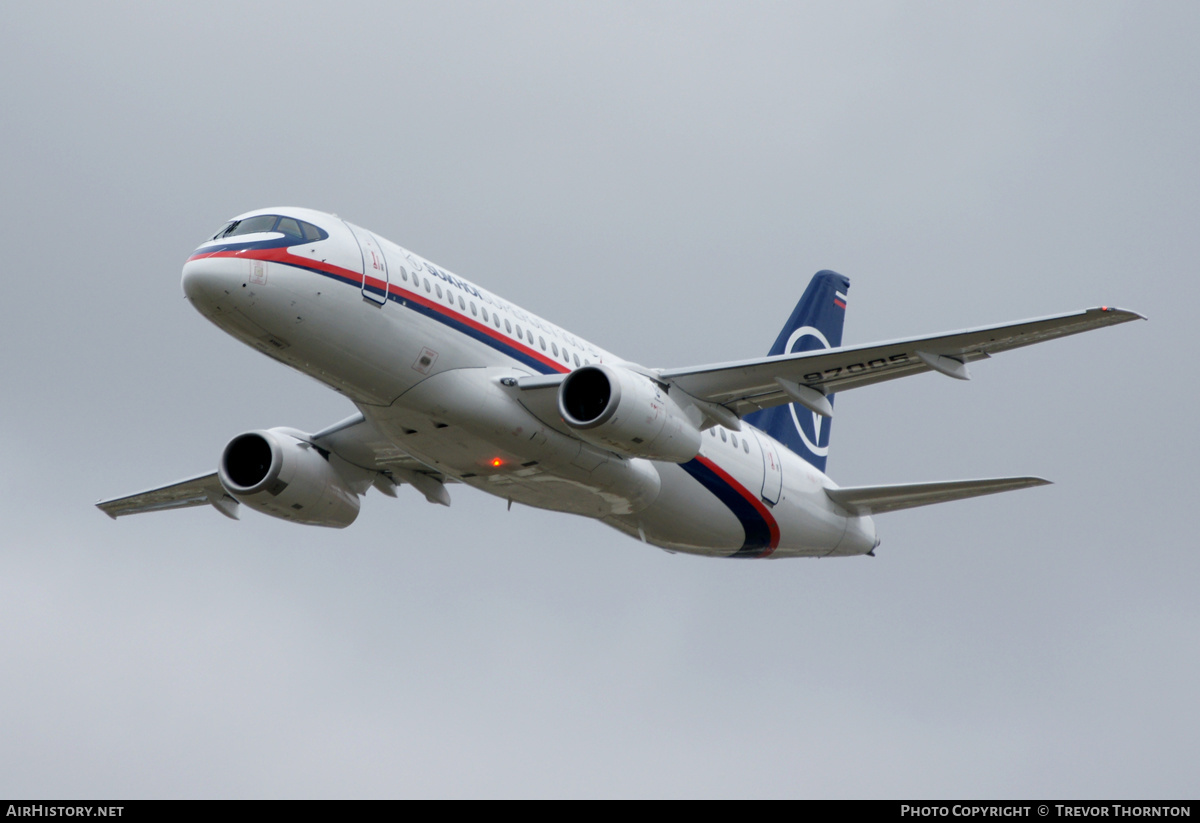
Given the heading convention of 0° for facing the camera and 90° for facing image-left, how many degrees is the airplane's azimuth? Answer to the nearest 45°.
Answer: approximately 45°
